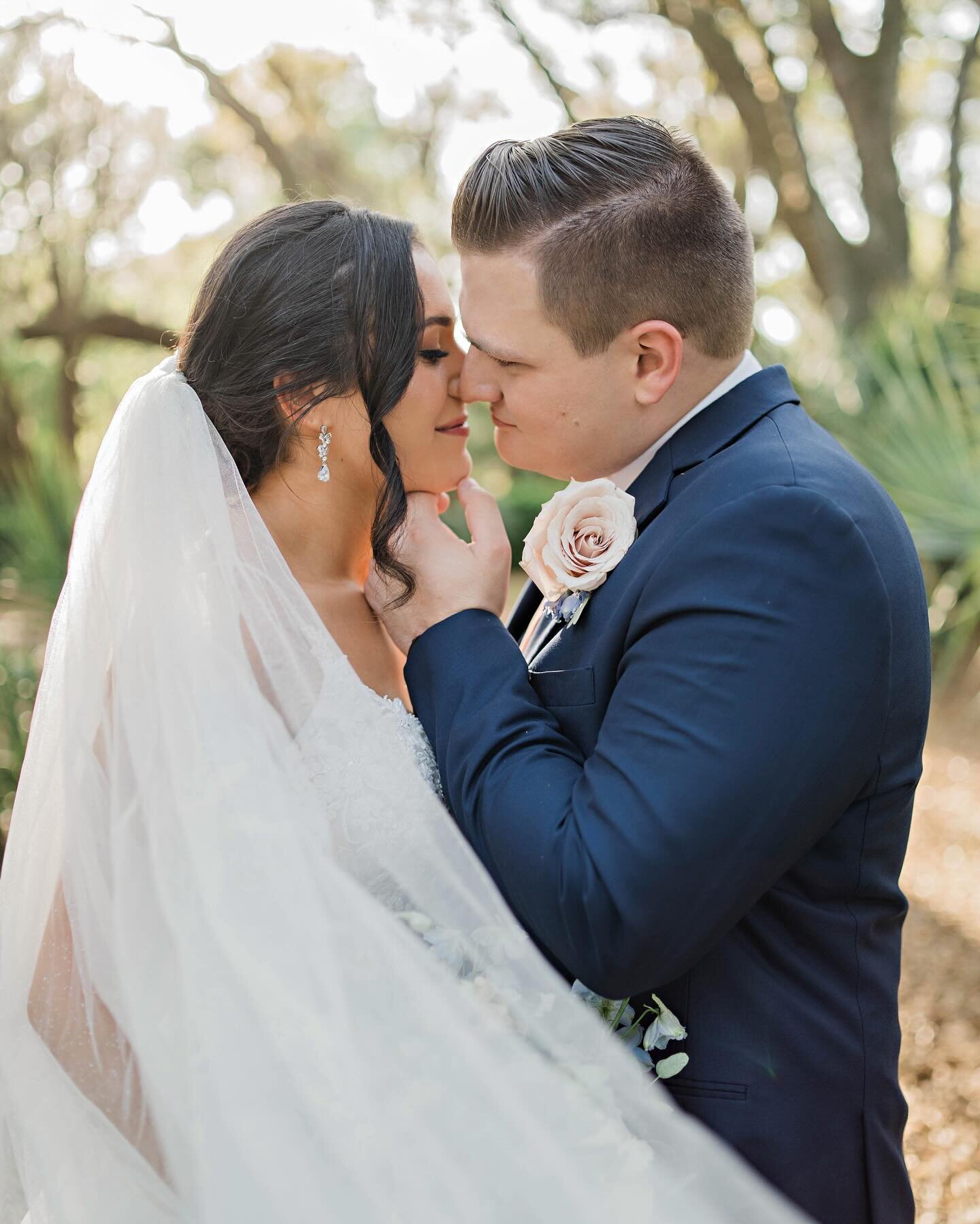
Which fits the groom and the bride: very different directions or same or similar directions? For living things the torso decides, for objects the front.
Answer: very different directions

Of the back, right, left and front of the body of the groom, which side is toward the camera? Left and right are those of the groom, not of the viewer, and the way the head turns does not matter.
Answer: left

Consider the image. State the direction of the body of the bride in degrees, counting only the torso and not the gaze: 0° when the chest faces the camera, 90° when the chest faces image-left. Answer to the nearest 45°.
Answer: approximately 270°

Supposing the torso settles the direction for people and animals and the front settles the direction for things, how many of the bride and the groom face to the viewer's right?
1
